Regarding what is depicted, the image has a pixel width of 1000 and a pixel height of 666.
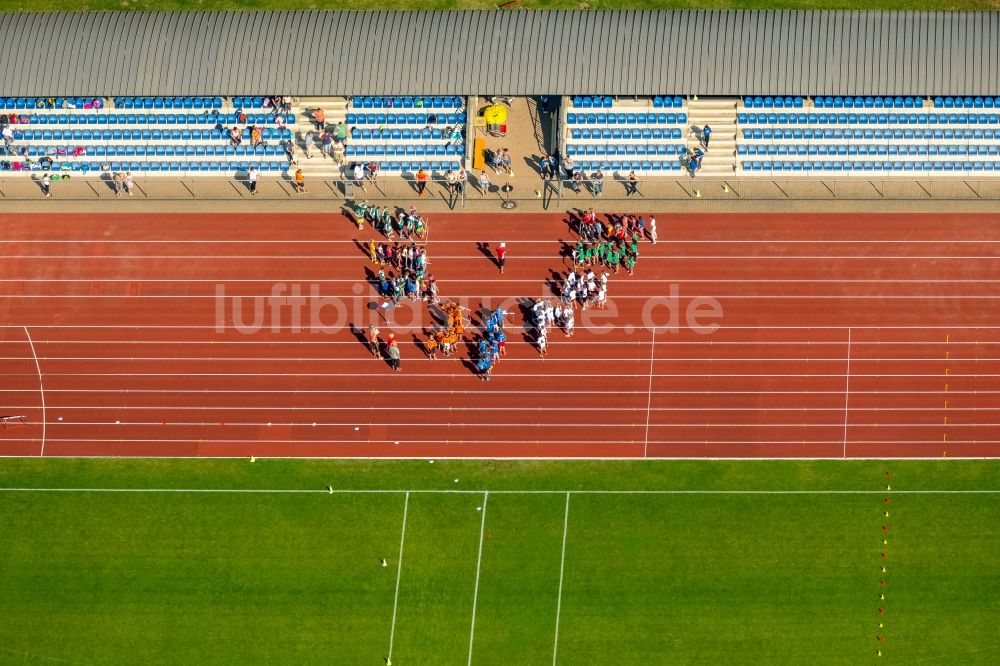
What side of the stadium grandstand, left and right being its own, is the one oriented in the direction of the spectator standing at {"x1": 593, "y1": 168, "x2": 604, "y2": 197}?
front

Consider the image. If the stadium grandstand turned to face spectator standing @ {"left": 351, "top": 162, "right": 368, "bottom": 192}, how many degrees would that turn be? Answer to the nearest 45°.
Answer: approximately 90° to its right

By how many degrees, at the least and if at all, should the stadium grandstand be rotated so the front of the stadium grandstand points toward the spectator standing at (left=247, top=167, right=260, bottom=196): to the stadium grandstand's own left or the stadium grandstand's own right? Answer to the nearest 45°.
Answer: approximately 90° to the stadium grandstand's own right

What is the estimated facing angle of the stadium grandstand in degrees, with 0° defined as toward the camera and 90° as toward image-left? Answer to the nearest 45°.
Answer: approximately 0°
